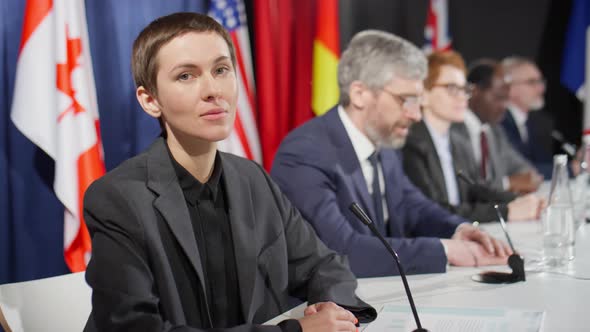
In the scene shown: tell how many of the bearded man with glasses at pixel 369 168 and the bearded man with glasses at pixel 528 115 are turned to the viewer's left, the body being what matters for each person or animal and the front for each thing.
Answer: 0

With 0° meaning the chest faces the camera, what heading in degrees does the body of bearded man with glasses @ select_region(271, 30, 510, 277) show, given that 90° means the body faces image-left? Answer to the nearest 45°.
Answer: approximately 315°

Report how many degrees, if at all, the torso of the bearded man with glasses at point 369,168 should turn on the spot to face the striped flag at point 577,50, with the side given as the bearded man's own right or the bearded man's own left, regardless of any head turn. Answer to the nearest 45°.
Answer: approximately 90° to the bearded man's own left

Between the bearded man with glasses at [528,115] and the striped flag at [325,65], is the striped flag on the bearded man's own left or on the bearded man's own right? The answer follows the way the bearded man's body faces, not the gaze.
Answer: on the bearded man's own right

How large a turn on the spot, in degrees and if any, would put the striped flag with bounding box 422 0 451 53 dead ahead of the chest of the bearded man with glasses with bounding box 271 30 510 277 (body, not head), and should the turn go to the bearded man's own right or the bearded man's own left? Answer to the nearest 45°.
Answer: approximately 135° to the bearded man's own left
